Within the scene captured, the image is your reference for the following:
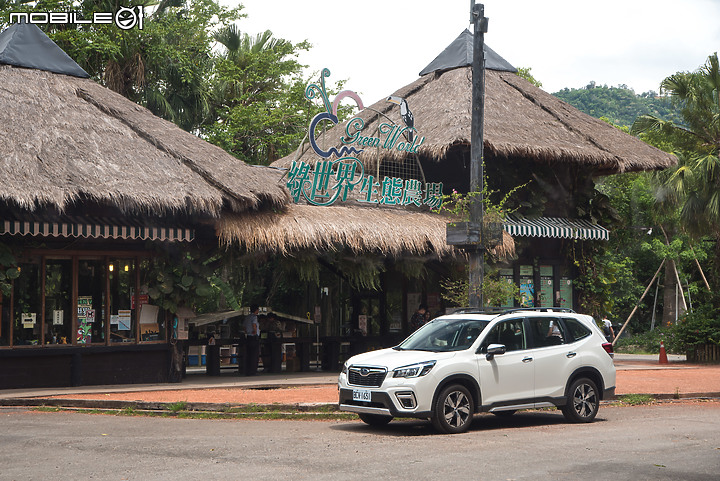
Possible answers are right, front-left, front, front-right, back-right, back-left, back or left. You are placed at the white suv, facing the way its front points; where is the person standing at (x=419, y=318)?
back-right

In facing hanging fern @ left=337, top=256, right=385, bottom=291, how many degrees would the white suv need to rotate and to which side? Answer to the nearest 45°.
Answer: approximately 135° to its right

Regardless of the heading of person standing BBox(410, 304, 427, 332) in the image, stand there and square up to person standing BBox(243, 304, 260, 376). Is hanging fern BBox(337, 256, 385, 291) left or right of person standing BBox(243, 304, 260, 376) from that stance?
left

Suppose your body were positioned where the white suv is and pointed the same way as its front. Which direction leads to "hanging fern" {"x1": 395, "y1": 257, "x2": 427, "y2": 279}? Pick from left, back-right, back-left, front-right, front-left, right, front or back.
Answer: back-right

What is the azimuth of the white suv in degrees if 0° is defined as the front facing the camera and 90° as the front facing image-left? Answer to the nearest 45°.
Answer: approximately 45°

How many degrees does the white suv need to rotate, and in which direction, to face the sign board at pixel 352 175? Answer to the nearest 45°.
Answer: approximately 135° to its right

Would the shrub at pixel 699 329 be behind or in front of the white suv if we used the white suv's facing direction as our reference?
behind

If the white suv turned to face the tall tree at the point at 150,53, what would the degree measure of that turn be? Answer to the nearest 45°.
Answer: approximately 90° to its right

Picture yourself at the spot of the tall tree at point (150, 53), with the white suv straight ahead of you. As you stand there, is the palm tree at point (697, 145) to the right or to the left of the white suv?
left

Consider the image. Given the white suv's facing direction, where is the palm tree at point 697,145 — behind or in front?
behind
